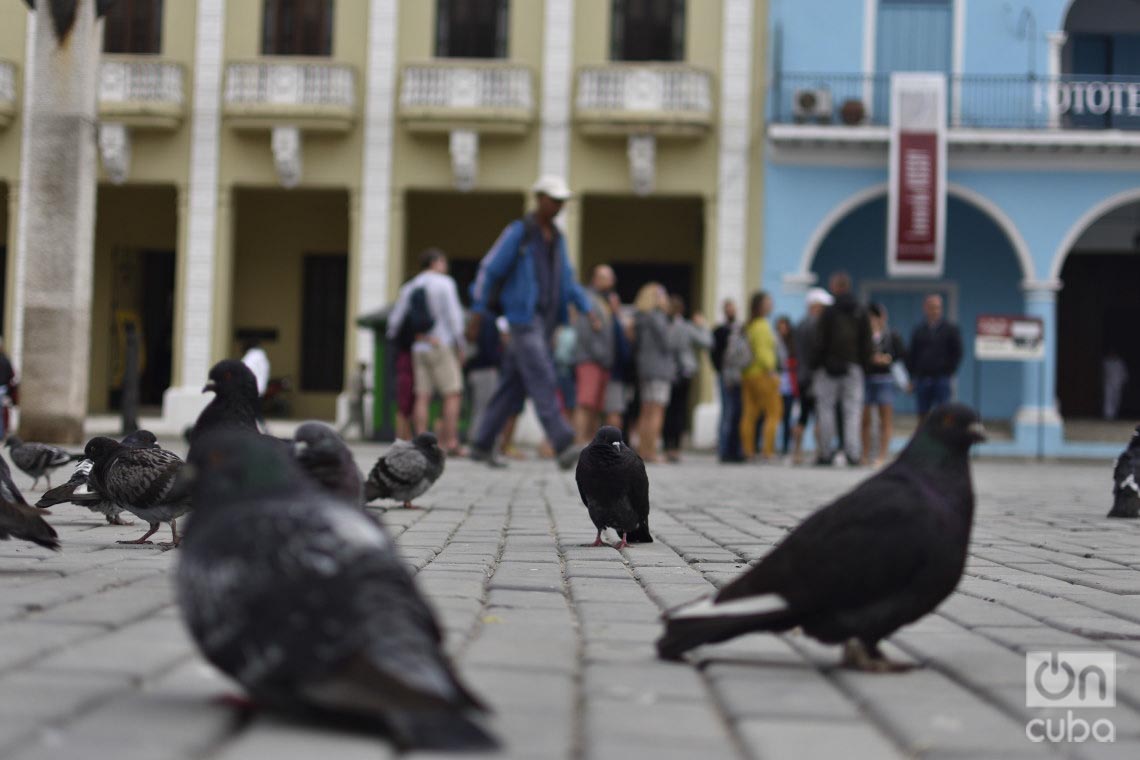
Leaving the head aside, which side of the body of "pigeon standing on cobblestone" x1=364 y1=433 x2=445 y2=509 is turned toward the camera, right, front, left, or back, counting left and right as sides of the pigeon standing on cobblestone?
right

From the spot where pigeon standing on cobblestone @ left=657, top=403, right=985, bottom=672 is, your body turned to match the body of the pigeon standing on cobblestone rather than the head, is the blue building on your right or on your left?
on your left

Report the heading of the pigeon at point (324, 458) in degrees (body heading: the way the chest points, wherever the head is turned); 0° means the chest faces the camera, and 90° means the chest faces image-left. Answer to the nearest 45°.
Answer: approximately 90°
